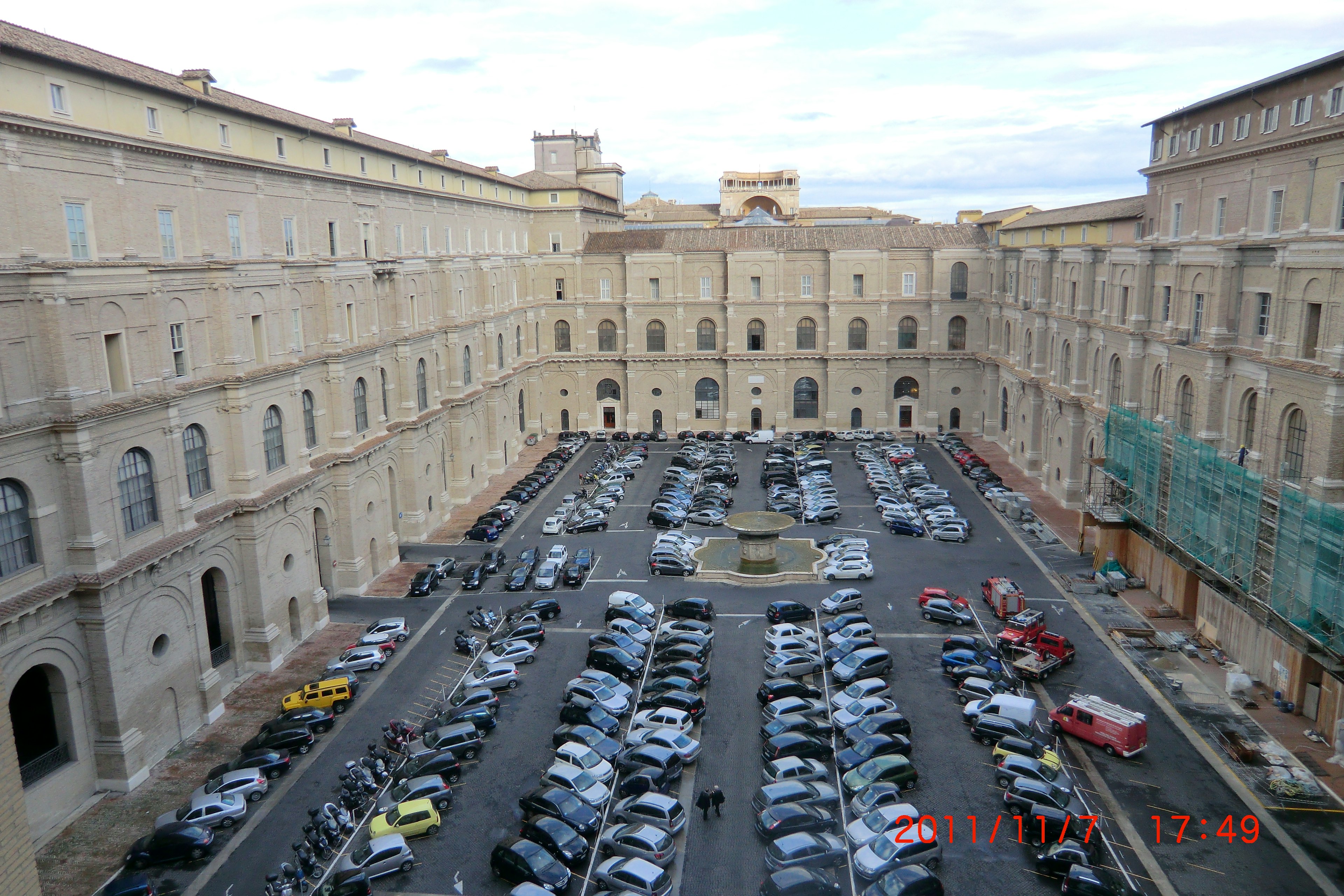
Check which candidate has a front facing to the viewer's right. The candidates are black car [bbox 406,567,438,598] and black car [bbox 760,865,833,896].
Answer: black car [bbox 760,865,833,896]

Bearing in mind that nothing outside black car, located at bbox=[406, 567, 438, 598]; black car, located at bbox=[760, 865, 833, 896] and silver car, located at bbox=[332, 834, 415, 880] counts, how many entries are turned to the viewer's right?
1

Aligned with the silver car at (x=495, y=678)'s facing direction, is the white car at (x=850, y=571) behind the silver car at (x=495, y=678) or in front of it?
behind

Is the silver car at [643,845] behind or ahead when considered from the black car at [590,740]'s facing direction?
ahead

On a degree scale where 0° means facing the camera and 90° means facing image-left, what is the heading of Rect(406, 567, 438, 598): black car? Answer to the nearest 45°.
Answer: approximately 45°
